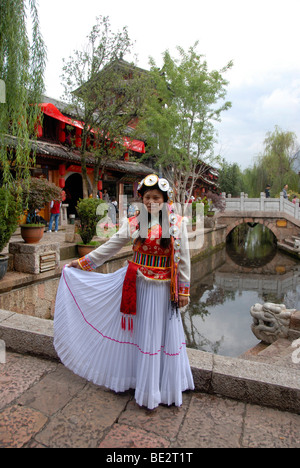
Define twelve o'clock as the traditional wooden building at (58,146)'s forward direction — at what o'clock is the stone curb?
The stone curb is roughly at 1 o'clock from the traditional wooden building.

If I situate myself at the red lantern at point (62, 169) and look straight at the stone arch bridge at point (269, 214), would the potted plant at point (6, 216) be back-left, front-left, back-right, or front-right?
back-right

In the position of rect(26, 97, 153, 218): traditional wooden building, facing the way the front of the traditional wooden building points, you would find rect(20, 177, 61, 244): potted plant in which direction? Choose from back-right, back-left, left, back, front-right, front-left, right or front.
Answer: front-right

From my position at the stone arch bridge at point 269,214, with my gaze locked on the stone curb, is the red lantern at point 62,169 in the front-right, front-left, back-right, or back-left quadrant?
front-right

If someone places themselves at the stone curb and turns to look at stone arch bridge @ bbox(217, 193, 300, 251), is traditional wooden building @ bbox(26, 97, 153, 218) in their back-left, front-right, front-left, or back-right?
front-left

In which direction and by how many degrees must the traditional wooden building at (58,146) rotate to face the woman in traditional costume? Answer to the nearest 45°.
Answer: approximately 45° to its right

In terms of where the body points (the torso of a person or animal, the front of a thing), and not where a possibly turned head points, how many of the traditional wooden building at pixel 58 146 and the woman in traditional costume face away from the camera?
0

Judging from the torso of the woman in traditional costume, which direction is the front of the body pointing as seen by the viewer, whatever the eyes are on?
toward the camera

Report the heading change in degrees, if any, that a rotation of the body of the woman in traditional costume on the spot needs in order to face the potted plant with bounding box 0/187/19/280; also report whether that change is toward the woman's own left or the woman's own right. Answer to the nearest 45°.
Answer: approximately 135° to the woman's own right

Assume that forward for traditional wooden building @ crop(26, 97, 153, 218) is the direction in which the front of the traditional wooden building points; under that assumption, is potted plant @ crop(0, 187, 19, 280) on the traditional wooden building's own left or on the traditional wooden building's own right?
on the traditional wooden building's own right

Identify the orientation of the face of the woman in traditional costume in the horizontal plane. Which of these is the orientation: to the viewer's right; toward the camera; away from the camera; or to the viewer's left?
toward the camera

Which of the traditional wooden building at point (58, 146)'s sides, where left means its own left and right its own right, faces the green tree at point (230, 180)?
left

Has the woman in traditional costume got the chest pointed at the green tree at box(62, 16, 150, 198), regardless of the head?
no

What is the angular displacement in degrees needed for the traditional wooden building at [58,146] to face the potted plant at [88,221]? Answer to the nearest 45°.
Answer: approximately 45° to its right

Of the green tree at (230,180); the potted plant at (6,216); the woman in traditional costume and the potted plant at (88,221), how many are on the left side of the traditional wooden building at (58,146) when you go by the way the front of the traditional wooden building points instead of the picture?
1

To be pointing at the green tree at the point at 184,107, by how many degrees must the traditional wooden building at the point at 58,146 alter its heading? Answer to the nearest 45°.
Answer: approximately 45° to its left
